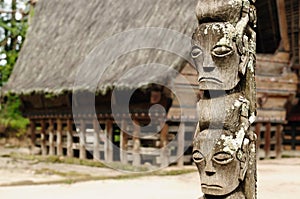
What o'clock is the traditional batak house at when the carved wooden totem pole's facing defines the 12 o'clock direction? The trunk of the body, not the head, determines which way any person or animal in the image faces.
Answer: The traditional batak house is roughly at 4 o'clock from the carved wooden totem pole.

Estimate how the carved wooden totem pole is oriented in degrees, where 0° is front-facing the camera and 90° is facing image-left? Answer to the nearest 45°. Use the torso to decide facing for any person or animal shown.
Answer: approximately 45°

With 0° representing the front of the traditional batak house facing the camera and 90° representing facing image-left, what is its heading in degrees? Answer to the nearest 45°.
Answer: approximately 315°

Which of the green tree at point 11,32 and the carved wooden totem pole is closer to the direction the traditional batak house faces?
the carved wooden totem pole

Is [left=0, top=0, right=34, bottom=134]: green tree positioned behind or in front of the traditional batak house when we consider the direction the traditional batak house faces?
behind

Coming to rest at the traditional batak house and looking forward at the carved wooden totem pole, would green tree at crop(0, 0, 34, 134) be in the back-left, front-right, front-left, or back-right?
back-right

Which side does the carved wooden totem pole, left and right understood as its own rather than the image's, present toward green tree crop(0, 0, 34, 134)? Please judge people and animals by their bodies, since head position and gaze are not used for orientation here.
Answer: right
